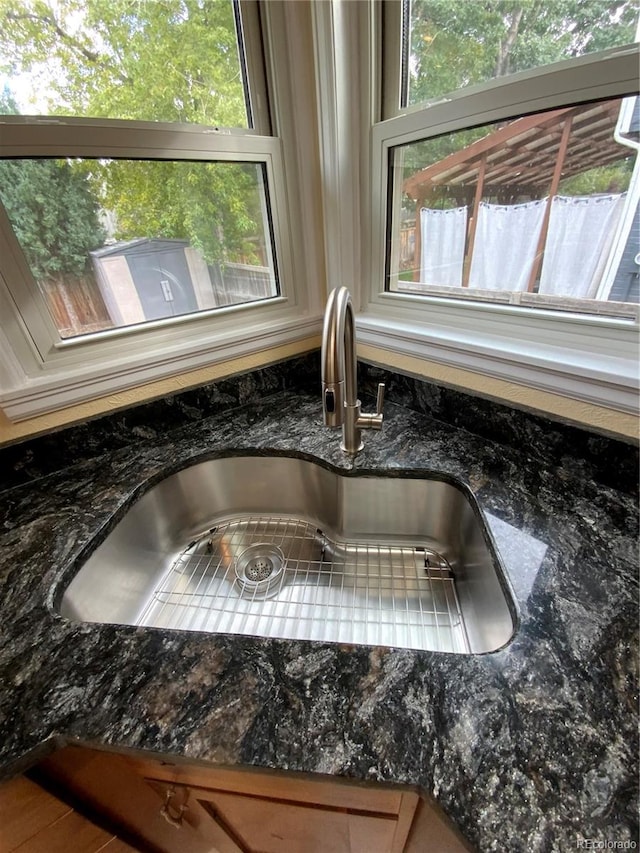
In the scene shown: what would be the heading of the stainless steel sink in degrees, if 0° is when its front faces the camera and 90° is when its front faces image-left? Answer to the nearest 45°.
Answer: approximately 0°

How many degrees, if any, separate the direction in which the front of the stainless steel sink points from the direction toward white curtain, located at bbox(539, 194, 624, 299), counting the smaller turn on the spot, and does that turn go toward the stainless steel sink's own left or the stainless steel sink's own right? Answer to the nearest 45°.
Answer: approximately 90° to the stainless steel sink's own left
